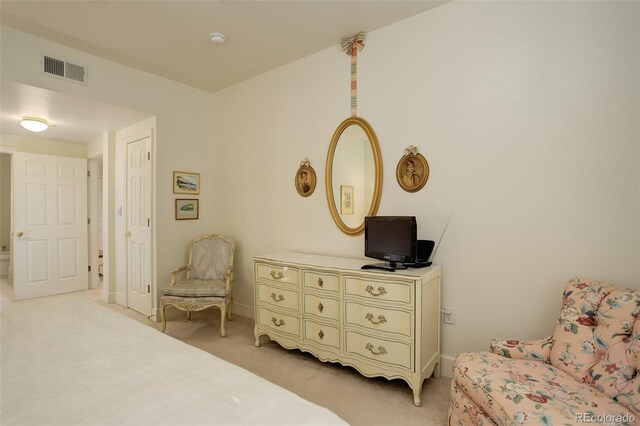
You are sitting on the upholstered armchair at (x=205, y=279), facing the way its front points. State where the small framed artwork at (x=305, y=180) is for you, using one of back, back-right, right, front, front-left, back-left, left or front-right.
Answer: left

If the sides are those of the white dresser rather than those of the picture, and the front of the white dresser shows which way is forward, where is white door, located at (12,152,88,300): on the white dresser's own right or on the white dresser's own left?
on the white dresser's own right

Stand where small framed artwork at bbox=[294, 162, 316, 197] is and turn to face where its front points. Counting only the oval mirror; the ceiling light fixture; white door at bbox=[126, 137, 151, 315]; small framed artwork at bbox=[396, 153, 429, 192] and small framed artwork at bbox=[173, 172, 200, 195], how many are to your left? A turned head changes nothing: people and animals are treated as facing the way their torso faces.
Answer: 2

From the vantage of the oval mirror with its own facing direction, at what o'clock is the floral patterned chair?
The floral patterned chair is roughly at 9 o'clock from the oval mirror.

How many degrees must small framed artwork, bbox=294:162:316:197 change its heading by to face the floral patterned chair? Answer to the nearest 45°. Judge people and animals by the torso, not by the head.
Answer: approximately 90° to its left

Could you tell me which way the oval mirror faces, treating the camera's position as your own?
facing the viewer and to the left of the viewer

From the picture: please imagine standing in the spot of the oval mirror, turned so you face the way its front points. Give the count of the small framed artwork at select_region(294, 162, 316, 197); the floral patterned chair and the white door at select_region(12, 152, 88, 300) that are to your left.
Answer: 1

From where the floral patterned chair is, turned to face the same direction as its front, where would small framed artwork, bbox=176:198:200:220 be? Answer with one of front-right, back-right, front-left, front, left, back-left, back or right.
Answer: front-right

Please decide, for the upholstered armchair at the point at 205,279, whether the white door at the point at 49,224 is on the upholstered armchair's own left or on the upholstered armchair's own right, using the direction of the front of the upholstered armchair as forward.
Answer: on the upholstered armchair's own right
